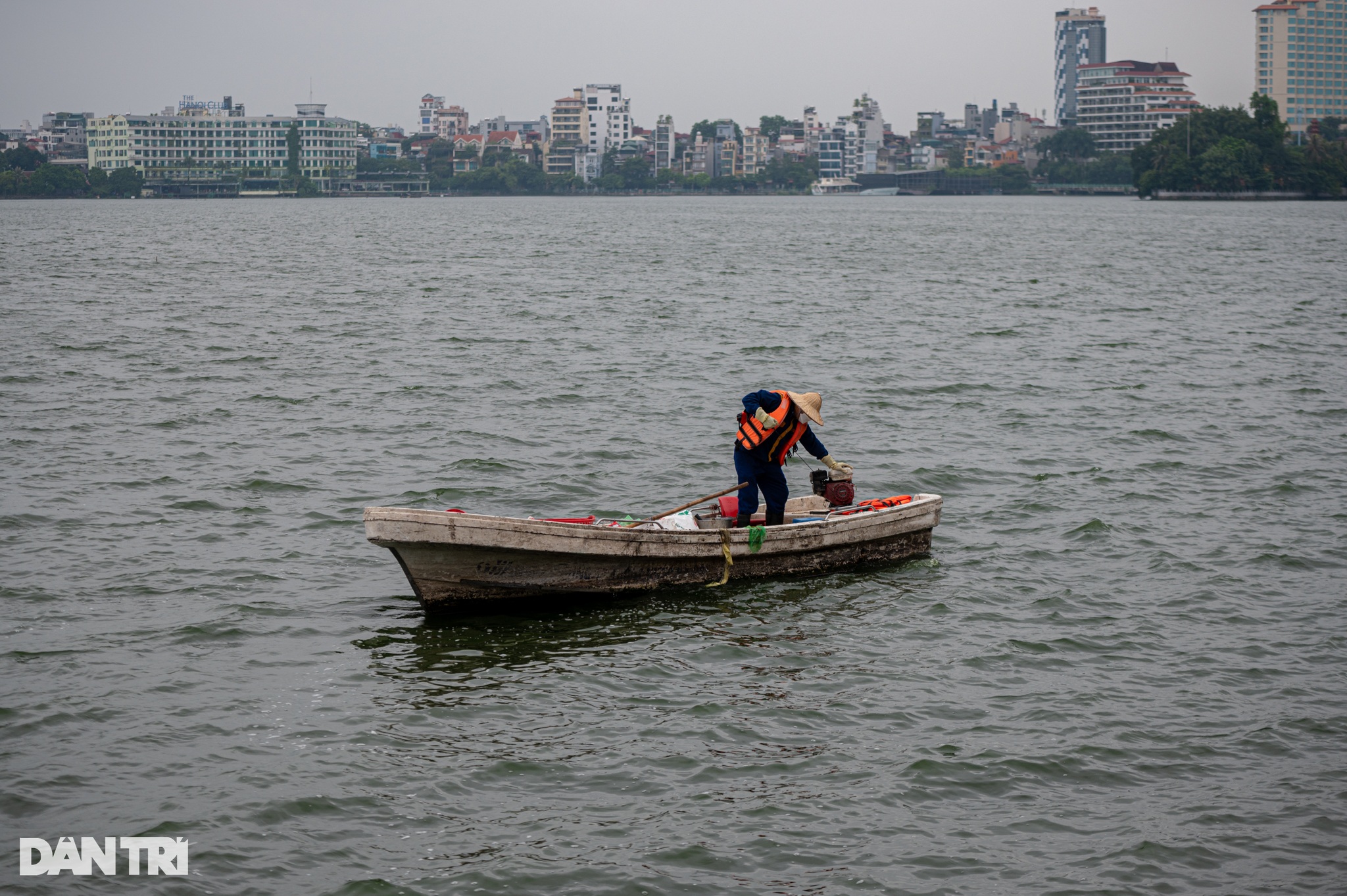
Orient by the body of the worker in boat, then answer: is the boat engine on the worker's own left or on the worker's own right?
on the worker's own left

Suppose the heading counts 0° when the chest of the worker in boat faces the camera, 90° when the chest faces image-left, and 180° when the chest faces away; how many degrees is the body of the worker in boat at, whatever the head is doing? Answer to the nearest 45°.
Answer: approximately 315°
